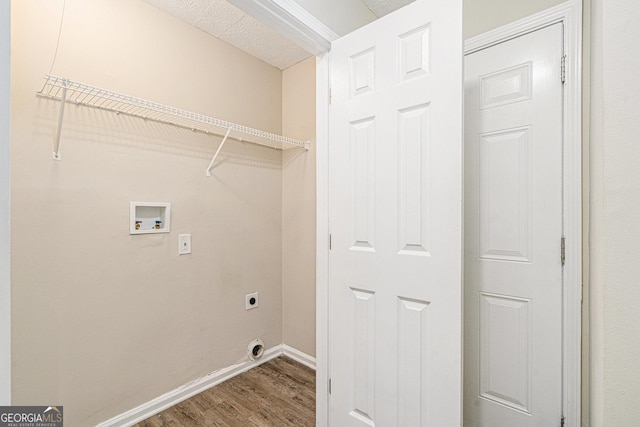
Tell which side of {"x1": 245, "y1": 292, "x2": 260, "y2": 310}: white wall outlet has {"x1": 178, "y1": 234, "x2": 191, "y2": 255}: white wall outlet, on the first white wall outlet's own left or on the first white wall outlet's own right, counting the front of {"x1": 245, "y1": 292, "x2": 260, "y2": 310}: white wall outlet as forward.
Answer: on the first white wall outlet's own right

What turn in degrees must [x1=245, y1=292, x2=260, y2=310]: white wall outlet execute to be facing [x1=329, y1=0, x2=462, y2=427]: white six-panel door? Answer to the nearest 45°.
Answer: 0° — it already faces it

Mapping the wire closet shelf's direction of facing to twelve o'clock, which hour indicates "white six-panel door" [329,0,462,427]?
The white six-panel door is roughly at 12 o'clock from the wire closet shelf.

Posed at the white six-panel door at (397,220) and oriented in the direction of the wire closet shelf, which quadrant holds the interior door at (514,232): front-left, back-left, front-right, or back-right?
back-right

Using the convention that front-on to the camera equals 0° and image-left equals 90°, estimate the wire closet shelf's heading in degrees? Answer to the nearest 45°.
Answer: approximately 315°

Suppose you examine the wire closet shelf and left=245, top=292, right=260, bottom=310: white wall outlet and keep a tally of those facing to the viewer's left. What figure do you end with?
0

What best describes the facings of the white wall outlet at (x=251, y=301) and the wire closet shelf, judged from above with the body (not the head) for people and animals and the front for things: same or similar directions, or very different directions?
same or similar directions

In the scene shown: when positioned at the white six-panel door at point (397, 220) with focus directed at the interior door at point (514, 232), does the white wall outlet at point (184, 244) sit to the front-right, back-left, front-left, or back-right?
back-left

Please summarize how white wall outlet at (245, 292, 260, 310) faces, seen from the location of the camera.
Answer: facing the viewer and to the right of the viewer

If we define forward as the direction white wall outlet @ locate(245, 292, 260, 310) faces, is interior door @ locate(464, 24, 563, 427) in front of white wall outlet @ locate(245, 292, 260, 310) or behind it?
in front

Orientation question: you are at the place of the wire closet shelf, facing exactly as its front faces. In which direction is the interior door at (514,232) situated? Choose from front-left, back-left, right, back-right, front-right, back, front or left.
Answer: front
